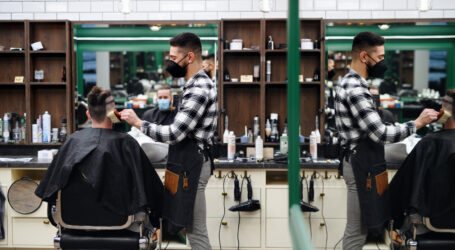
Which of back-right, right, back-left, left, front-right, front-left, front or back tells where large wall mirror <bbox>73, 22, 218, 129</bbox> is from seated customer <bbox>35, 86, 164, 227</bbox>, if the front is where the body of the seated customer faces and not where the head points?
front

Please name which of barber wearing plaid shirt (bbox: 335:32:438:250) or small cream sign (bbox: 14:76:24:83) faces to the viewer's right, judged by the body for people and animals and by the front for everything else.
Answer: the barber wearing plaid shirt

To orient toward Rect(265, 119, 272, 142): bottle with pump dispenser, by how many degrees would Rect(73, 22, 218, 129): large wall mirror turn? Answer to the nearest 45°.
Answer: approximately 45° to its left

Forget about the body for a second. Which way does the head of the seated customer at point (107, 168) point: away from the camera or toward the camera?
away from the camera

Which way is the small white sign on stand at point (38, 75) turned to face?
toward the camera

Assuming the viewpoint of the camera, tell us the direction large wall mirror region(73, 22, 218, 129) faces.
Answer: facing the viewer

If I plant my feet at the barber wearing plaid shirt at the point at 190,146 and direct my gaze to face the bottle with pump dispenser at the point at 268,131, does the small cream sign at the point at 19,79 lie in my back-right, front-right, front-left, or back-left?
front-left

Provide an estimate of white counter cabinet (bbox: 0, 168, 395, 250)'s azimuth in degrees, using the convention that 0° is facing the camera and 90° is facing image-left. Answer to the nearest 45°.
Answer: approximately 0°

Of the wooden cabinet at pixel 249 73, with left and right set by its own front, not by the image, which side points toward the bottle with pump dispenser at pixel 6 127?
right

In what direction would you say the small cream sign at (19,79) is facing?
toward the camera

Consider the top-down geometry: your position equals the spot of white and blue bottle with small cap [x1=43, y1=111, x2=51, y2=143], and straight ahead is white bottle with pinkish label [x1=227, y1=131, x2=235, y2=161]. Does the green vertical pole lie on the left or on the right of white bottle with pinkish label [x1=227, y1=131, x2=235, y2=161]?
right

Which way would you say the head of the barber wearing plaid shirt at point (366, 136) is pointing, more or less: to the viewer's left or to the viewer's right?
to the viewer's right

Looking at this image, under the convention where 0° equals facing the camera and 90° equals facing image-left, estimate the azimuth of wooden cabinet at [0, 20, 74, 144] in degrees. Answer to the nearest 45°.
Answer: approximately 0°
